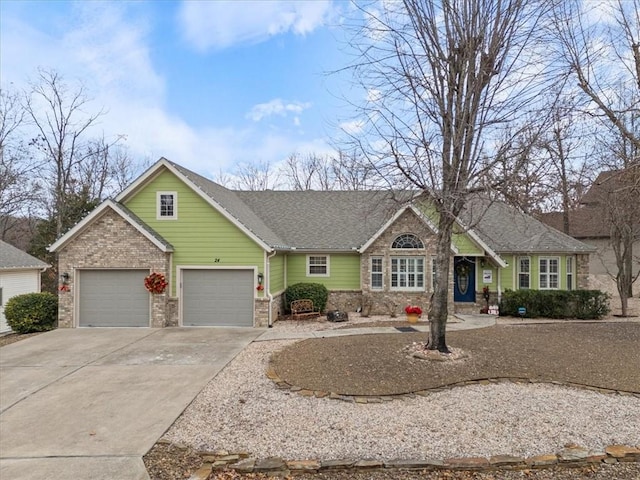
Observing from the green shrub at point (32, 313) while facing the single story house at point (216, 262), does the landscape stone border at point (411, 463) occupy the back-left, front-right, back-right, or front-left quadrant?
front-right

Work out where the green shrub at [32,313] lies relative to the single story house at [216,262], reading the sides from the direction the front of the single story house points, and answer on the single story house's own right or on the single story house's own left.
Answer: on the single story house's own right

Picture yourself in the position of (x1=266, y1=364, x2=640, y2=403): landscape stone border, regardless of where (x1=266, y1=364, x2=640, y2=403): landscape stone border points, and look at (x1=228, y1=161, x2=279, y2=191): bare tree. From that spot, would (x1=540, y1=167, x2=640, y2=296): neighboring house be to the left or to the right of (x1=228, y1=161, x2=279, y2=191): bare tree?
right

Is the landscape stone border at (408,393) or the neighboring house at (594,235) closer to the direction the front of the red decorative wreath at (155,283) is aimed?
the landscape stone border

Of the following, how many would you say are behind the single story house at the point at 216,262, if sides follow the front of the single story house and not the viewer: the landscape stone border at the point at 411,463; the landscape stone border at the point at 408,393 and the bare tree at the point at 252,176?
1

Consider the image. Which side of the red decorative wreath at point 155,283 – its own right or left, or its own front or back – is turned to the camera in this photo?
front

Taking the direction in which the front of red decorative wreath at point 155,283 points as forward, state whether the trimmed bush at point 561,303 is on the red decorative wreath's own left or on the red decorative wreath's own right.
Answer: on the red decorative wreath's own left

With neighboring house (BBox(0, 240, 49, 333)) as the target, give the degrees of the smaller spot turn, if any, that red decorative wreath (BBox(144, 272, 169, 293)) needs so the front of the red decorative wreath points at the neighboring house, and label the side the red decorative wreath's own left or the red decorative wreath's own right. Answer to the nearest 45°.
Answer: approximately 135° to the red decorative wreath's own right

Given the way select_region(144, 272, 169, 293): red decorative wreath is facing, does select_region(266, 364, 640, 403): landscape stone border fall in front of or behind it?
in front

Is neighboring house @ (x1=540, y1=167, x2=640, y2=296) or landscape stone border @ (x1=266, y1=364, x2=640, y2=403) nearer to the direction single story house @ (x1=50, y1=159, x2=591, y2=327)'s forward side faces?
the landscape stone border

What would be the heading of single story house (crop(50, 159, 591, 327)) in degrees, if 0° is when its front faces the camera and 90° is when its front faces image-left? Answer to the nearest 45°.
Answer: approximately 0°

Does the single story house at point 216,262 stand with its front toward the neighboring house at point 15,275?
no

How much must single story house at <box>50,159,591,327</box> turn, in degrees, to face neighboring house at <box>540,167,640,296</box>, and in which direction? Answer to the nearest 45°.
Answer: approximately 135° to its left
